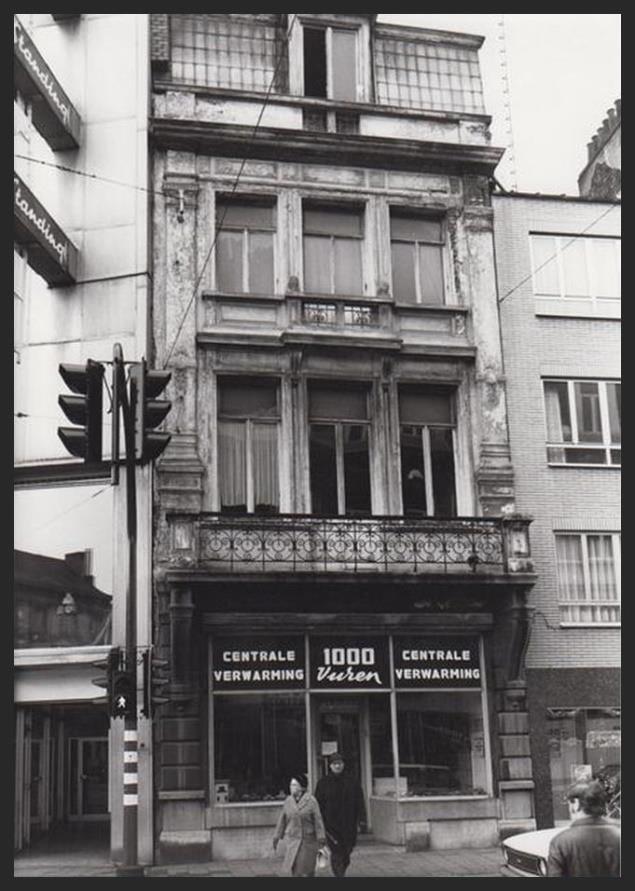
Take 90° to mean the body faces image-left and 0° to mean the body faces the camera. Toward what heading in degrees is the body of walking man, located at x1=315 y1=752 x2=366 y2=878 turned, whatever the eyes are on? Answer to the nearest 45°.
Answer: approximately 0°

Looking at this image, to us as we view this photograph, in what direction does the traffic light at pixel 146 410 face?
facing to the right of the viewer

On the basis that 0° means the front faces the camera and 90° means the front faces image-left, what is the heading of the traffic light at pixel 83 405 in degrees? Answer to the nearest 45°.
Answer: approximately 90°

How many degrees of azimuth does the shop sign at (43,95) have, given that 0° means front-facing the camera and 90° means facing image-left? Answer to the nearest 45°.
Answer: approximately 315°

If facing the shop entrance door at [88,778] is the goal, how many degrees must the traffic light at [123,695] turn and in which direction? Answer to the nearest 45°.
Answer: approximately 180°

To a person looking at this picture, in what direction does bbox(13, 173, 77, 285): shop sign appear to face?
facing the viewer and to the right of the viewer

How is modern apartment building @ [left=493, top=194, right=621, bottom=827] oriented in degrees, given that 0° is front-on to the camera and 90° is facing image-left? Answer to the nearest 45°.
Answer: approximately 0°
